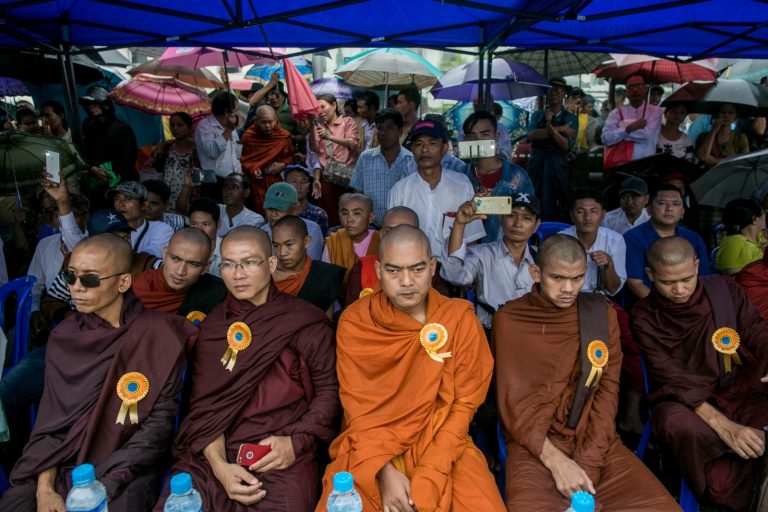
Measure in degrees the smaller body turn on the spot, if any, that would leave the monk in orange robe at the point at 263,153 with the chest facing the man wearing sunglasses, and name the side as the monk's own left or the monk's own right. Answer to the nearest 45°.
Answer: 0° — they already face them

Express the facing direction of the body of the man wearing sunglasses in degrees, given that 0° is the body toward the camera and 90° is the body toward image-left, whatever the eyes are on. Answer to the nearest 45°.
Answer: approximately 45°

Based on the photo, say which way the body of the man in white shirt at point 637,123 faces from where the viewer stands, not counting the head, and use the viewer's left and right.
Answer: facing the viewer

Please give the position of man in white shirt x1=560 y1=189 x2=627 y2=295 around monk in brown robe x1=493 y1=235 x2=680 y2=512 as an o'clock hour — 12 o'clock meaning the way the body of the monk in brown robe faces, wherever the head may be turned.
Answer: The man in white shirt is roughly at 6 o'clock from the monk in brown robe.

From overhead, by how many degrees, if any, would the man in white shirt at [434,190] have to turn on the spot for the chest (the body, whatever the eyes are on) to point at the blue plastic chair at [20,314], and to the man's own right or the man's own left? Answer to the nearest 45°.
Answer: approximately 45° to the man's own right

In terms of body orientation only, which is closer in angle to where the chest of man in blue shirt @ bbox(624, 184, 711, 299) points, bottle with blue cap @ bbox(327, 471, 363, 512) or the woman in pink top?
the bottle with blue cap

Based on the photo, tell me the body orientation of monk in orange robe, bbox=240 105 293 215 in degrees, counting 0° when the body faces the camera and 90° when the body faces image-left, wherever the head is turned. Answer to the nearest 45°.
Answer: approximately 0°

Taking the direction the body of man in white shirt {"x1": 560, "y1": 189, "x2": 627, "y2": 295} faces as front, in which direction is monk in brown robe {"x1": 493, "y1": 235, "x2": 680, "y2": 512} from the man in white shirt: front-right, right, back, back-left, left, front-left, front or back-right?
front

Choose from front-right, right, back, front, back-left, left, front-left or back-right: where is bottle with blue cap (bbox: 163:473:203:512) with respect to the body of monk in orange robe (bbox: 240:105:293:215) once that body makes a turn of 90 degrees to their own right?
left

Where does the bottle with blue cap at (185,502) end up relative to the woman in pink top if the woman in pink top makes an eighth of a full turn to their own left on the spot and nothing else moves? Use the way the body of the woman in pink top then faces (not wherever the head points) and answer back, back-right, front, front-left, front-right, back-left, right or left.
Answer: front

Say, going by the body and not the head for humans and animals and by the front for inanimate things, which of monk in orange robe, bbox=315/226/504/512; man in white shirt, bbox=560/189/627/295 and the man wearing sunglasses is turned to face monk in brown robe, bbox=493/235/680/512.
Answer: the man in white shirt

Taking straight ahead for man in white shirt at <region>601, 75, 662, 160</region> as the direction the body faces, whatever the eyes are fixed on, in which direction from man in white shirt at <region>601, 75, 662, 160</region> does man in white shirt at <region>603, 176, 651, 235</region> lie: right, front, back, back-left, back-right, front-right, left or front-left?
front

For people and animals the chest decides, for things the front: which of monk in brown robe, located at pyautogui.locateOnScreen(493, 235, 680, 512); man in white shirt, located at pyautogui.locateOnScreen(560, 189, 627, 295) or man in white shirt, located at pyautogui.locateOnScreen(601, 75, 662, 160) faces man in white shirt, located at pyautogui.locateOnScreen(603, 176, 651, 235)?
man in white shirt, located at pyautogui.locateOnScreen(601, 75, 662, 160)

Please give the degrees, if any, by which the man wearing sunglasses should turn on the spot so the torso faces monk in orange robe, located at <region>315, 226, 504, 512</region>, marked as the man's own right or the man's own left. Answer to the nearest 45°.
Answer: approximately 90° to the man's own left
